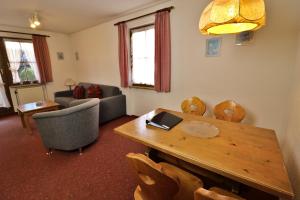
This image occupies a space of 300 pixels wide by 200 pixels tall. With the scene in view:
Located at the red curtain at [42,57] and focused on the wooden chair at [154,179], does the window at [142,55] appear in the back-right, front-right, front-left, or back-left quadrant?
front-left

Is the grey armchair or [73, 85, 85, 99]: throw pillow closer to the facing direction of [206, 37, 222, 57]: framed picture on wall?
the grey armchair

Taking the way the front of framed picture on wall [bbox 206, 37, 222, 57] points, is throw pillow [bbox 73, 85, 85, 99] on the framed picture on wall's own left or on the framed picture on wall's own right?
on the framed picture on wall's own right

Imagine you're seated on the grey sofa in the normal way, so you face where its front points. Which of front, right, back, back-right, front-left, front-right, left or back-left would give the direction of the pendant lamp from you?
front-left

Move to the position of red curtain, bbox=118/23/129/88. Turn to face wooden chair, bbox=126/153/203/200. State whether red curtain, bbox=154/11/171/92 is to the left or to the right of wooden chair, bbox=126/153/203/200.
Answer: left

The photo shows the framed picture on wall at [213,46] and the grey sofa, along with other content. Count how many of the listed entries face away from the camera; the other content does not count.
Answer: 0

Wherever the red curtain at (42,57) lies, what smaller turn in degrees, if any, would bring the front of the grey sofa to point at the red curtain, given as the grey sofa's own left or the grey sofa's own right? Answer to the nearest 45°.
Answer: approximately 90° to the grey sofa's own right

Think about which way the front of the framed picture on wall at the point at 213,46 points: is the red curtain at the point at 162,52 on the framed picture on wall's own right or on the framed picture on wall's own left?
on the framed picture on wall's own right

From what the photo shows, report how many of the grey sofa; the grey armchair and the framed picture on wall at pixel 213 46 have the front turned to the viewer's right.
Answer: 0

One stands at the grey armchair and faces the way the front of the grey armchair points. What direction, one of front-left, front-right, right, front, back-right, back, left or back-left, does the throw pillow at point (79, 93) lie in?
front-right

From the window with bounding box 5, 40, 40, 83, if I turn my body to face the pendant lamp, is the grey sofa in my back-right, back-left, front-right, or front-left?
front-left

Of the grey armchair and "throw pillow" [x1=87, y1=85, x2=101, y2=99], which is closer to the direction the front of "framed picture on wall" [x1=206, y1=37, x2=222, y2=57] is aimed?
the grey armchair

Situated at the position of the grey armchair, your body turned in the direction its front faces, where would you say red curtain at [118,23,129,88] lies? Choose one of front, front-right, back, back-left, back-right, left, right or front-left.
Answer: right

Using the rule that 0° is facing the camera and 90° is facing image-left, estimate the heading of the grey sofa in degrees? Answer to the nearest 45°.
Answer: approximately 45°

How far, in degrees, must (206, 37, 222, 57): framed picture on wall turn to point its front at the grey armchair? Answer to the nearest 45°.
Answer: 0° — it already faces it

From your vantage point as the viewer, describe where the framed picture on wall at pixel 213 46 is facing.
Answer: facing the viewer and to the left of the viewer

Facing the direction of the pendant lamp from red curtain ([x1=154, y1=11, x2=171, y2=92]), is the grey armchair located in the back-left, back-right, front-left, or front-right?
front-right

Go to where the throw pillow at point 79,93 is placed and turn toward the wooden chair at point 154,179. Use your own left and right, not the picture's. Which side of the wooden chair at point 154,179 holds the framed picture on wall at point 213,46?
left
